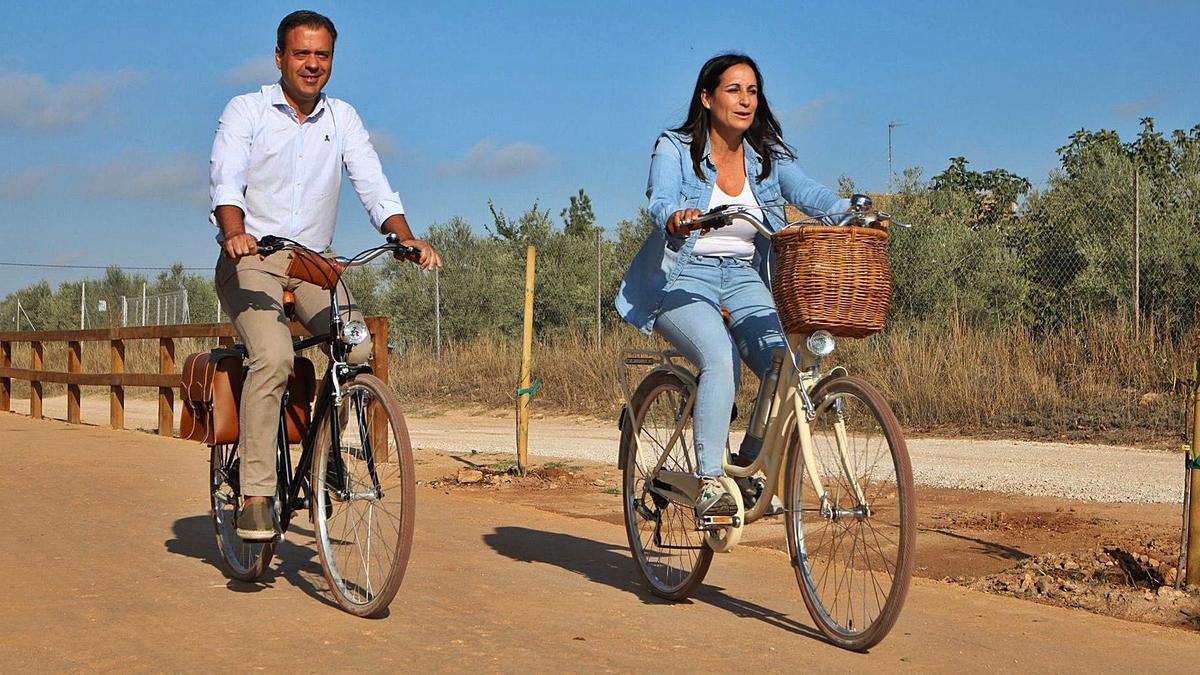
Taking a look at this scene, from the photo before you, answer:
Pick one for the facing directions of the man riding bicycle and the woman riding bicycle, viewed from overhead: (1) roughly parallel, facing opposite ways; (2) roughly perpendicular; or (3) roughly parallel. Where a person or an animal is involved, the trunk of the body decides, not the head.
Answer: roughly parallel

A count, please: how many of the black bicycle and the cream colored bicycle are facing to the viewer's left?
0

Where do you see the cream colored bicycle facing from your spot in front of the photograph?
facing the viewer and to the right of the viewer

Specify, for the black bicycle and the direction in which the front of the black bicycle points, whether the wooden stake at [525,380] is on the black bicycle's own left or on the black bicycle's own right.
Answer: on the black bicycle's own left

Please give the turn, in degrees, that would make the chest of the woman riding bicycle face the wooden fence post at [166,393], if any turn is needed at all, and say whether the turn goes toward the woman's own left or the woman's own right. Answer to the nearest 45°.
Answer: approximately 180°

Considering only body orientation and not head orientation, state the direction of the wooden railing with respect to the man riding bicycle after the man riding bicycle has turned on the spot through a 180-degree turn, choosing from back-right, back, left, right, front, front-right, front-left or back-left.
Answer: front-right

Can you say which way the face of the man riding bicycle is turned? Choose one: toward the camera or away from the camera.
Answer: toward the camera

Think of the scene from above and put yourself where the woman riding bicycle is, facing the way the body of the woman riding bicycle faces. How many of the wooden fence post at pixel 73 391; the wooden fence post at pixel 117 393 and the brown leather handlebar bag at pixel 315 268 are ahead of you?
0

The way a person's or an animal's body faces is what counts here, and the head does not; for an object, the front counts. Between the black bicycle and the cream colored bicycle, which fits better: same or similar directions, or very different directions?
same or similar directions

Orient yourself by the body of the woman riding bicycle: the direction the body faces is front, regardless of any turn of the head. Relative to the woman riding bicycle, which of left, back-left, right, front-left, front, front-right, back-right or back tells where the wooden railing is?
back

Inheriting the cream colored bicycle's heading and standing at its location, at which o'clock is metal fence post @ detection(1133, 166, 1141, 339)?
The metal fence post is roughly at 8 o'clock from the cream colored bicycle.

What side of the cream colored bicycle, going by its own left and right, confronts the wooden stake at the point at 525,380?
back

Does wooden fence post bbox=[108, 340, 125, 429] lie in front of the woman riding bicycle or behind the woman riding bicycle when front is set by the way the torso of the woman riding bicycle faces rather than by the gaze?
behind

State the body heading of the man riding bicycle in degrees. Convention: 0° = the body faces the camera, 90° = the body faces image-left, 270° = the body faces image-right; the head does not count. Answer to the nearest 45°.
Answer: approximately 315°

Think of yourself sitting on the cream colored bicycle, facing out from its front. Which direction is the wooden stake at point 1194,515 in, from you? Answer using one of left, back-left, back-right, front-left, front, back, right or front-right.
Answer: left
